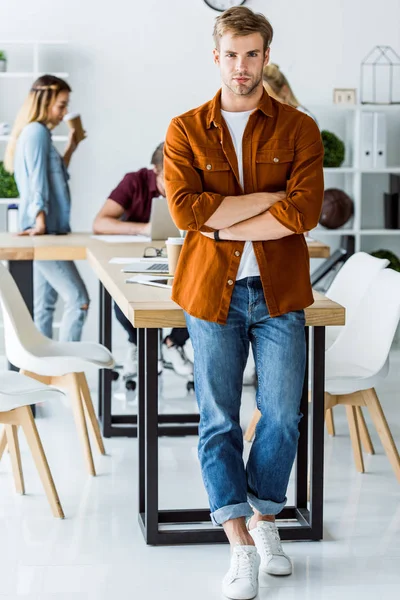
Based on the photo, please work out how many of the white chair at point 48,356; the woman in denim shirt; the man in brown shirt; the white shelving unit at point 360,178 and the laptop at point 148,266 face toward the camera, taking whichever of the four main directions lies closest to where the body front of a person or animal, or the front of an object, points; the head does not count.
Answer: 2

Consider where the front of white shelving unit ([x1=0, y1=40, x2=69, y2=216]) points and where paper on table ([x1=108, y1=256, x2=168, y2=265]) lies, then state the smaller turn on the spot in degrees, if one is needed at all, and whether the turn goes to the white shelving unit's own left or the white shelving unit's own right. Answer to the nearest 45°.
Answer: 0° — it already faces it

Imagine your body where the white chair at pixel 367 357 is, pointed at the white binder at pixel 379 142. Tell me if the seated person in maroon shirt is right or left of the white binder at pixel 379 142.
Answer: left

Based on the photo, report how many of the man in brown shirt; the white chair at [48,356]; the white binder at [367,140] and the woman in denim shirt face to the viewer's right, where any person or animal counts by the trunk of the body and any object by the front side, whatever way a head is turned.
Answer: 2

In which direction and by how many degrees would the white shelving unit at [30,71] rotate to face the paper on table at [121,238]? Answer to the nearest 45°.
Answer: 0° — it already faces it

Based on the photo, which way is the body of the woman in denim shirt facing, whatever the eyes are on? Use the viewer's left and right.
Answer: facing to the right of the viewer

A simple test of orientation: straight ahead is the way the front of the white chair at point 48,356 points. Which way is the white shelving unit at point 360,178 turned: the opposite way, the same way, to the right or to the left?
to the right

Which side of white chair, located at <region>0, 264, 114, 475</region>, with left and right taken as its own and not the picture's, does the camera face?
right

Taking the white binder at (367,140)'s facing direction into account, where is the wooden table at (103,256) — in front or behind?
in front

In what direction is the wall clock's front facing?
toward the camera

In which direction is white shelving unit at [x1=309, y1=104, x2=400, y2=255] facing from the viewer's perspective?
toward the camera

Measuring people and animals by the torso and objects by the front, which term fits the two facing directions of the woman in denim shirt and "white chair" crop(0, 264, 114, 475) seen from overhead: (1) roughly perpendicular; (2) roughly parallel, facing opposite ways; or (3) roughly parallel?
roughly parallel

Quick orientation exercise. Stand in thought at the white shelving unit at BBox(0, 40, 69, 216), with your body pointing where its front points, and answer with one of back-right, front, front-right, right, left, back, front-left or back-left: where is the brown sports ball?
left

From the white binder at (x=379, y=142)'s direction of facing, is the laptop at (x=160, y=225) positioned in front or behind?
in front

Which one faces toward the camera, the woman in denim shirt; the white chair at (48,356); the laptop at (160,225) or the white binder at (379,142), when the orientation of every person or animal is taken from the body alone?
the white binder
